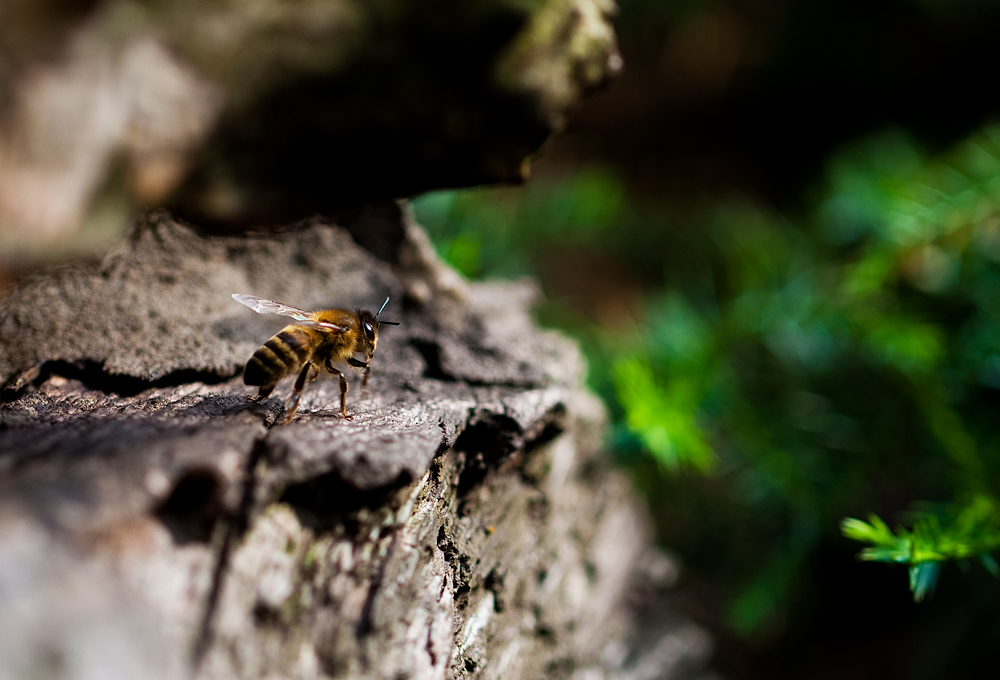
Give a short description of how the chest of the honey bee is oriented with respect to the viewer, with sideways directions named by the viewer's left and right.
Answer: facing to the right of the viewer
